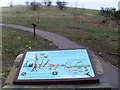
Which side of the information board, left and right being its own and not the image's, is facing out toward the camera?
front
